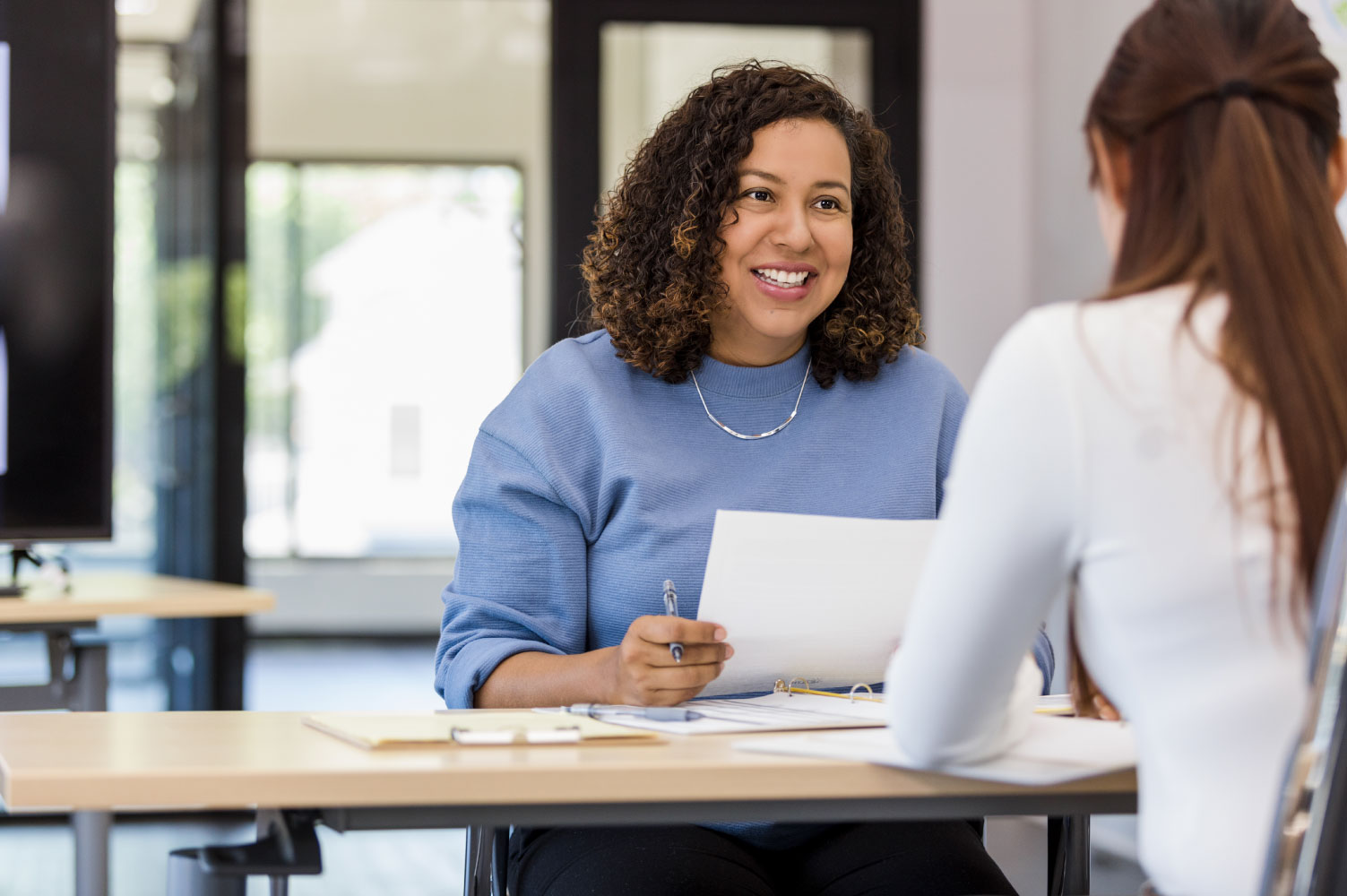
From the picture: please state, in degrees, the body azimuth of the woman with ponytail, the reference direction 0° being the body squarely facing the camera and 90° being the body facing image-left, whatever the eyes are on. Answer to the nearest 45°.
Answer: approximately 180°

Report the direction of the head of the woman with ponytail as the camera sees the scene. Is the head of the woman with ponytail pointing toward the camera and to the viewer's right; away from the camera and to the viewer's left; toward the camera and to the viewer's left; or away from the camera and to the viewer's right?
away from the camera and to the viewer's left

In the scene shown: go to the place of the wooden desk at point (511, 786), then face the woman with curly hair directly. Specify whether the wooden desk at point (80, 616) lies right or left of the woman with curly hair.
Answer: left

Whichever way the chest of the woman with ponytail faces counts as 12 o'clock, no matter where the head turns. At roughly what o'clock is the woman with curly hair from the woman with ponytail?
The woman with curly hair is roughly at 11 o'clock from the woman with ponytail.

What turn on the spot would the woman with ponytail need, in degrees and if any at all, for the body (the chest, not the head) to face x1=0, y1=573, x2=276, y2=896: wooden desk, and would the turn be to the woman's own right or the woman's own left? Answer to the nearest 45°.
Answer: approximately 45° to the woman's own left
